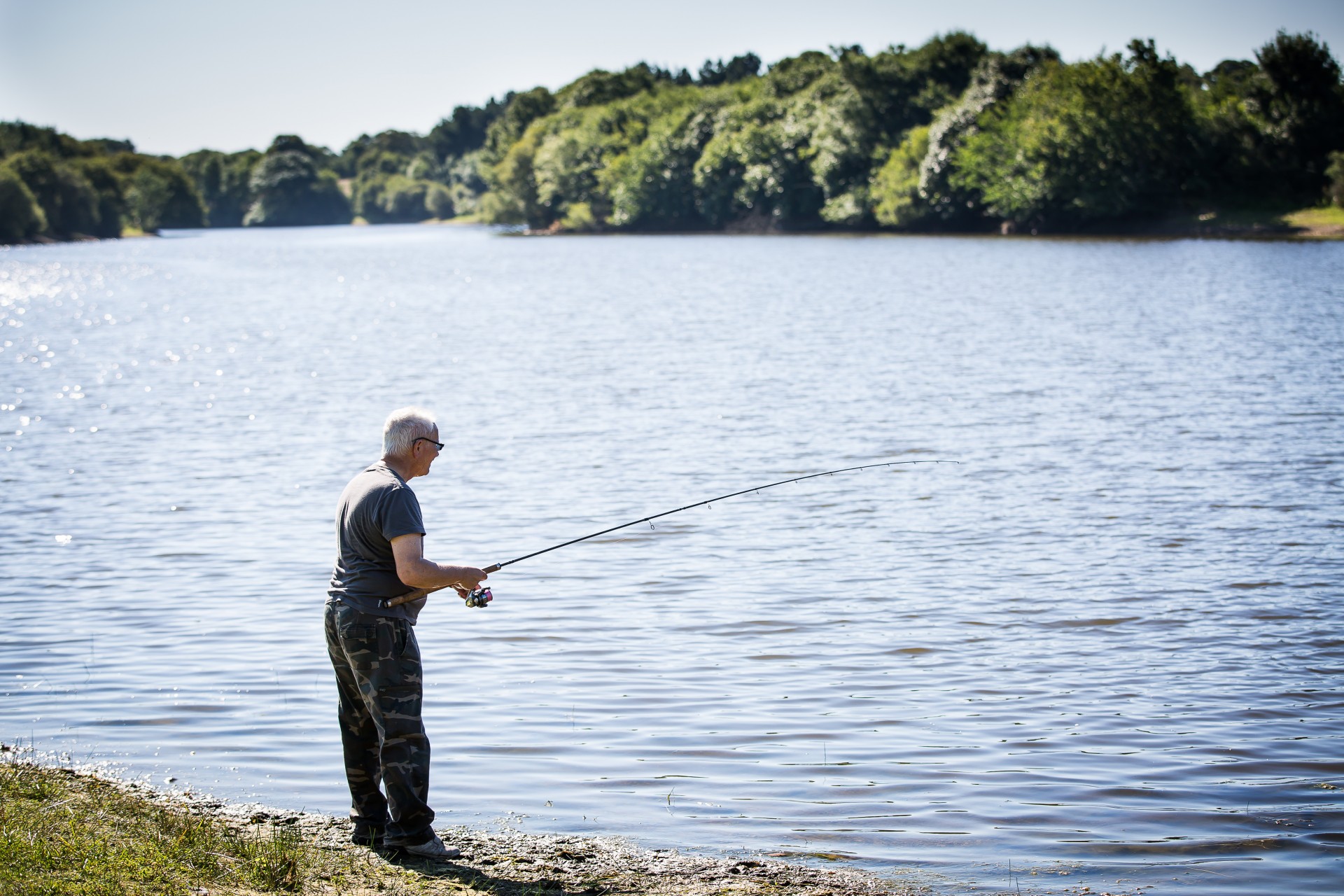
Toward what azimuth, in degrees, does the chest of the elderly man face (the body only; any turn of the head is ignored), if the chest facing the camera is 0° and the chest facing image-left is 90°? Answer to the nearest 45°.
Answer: approximately 225°

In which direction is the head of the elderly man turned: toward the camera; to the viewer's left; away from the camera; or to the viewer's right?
to the viewer's right
